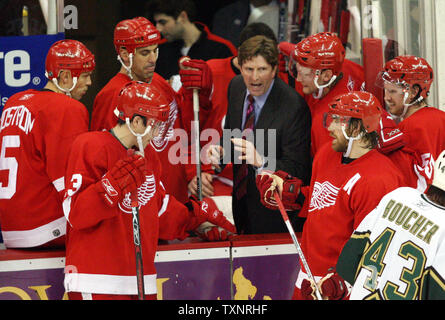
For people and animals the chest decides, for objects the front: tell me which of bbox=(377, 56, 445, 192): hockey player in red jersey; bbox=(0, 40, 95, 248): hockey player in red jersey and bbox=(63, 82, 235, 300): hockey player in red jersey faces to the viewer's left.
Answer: bbox=(377, 56, 445, 192): hockey player in red jersey

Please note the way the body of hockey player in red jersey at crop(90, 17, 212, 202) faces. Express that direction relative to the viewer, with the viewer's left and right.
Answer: facing the viewer and to the right of the viewer

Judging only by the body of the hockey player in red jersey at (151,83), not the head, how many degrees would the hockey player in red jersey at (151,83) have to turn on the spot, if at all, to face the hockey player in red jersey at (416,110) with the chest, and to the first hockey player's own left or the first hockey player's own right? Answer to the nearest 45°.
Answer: approximately 45° to the first hockey player's own left

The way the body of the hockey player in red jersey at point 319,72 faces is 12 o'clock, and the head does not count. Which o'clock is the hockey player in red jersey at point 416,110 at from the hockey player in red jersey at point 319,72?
the hockey player in red jersey at point 416,110 is roughly at 8 o'clock from the hockey player in red jersey at point 319,72.

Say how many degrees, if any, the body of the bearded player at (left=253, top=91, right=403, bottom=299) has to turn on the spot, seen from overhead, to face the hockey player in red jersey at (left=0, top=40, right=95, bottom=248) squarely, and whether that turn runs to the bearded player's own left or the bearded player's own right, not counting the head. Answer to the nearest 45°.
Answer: approximately 45° to the bearded player's own right

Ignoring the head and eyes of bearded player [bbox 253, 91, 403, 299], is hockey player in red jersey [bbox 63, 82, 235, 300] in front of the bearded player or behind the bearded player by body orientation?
in front

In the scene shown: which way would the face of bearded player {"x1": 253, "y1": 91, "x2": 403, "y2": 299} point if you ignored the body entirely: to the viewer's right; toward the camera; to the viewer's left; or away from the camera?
to the viewer's left

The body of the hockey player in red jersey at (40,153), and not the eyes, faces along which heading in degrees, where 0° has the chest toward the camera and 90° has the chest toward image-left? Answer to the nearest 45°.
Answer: approximately 225°

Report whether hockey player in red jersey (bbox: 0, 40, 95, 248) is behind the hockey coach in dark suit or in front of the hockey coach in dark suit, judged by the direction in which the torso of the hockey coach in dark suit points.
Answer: in front

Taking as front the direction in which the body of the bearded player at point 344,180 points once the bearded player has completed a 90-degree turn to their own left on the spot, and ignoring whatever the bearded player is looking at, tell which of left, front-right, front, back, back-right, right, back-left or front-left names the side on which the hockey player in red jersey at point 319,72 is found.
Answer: back-left

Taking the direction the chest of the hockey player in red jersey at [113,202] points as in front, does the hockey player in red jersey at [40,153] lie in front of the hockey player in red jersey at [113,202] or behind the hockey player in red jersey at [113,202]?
behind

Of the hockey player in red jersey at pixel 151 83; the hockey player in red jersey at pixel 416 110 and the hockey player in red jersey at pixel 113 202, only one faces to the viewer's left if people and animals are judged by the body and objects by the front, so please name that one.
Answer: the hockey player in red jersey at pixel 416 110

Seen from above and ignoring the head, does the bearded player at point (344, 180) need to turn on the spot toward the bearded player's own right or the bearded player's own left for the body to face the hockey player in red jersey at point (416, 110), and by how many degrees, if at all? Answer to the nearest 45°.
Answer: approximately 180°

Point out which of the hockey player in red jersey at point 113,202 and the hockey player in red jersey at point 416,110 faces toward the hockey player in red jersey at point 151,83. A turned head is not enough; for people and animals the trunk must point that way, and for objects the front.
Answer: the hockey player in red jersey at point 416,110

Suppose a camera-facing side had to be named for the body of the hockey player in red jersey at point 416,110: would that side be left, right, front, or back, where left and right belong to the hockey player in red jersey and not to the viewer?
left
